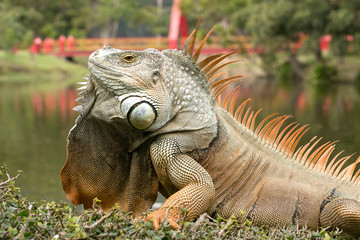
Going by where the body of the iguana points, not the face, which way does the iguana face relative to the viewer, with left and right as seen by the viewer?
facing to the left of the viewer
